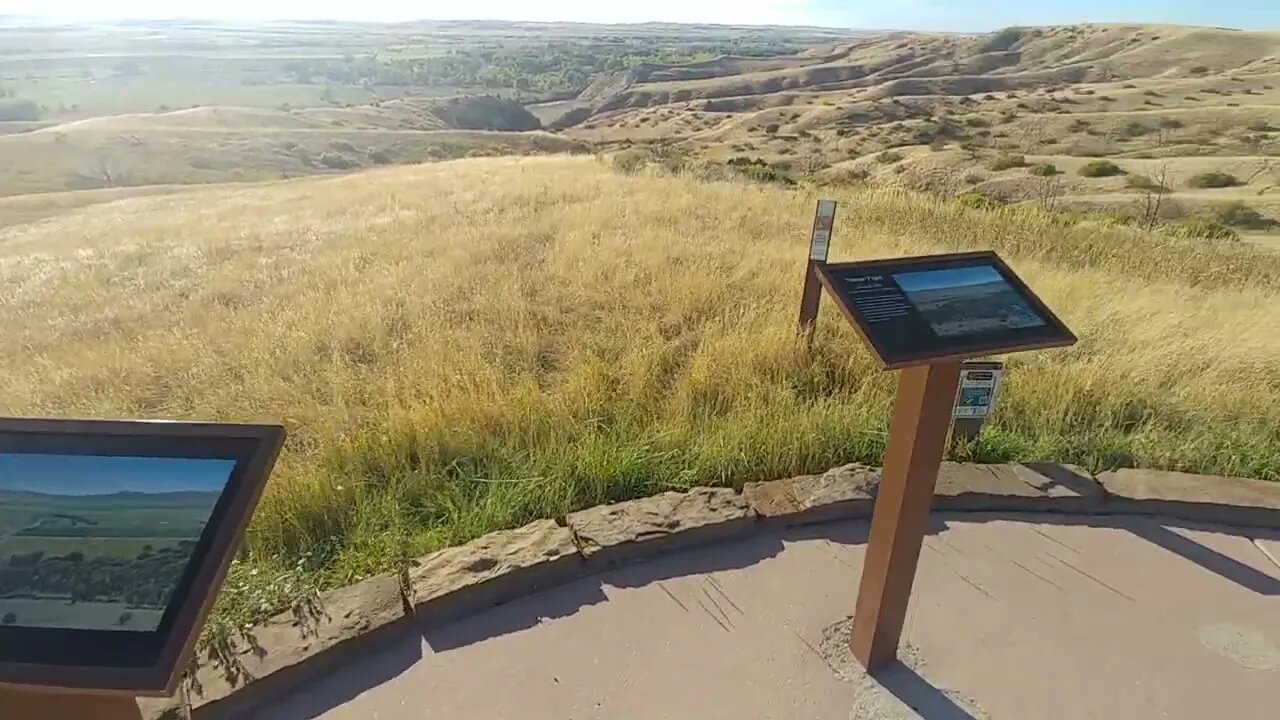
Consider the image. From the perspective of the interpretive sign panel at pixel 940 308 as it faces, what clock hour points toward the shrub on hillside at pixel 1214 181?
The shrub on hillside is roughly at 8 o'clock from the interpretive sign panel.

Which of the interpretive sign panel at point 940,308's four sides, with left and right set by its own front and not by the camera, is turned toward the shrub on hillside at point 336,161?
back

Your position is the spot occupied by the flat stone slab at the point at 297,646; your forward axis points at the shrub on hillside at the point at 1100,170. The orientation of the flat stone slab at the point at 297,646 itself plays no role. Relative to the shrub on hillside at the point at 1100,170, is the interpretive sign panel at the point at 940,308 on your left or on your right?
right

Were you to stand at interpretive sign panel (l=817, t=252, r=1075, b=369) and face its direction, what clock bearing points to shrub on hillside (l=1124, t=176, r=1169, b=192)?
The shrub on hillside is roughly at 8 o'clock from the interpretive sign panel.

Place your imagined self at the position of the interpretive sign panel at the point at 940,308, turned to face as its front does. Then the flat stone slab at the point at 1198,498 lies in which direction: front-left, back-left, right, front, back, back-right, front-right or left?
left

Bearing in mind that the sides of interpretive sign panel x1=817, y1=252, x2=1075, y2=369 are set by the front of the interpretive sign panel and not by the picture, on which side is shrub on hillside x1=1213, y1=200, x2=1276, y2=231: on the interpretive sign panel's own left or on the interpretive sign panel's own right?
on the interpretive sign panel's own left

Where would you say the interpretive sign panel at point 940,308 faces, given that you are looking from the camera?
facing the viewer and to the right of the viewer

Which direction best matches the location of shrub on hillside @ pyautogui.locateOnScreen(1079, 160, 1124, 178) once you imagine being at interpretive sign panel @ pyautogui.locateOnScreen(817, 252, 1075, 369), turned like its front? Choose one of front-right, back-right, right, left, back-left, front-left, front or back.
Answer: back-left

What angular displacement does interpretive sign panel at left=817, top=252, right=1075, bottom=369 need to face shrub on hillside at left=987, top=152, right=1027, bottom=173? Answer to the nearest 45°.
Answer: approximately 135° to its left
